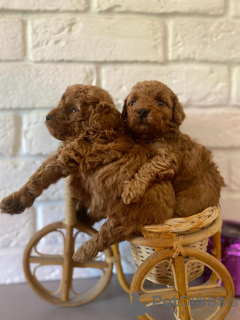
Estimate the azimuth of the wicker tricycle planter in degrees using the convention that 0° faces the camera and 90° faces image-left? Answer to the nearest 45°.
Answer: approximately 90°

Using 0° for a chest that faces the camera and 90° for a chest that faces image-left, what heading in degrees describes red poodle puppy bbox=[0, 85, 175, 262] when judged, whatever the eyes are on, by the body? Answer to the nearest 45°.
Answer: approximately 90°
